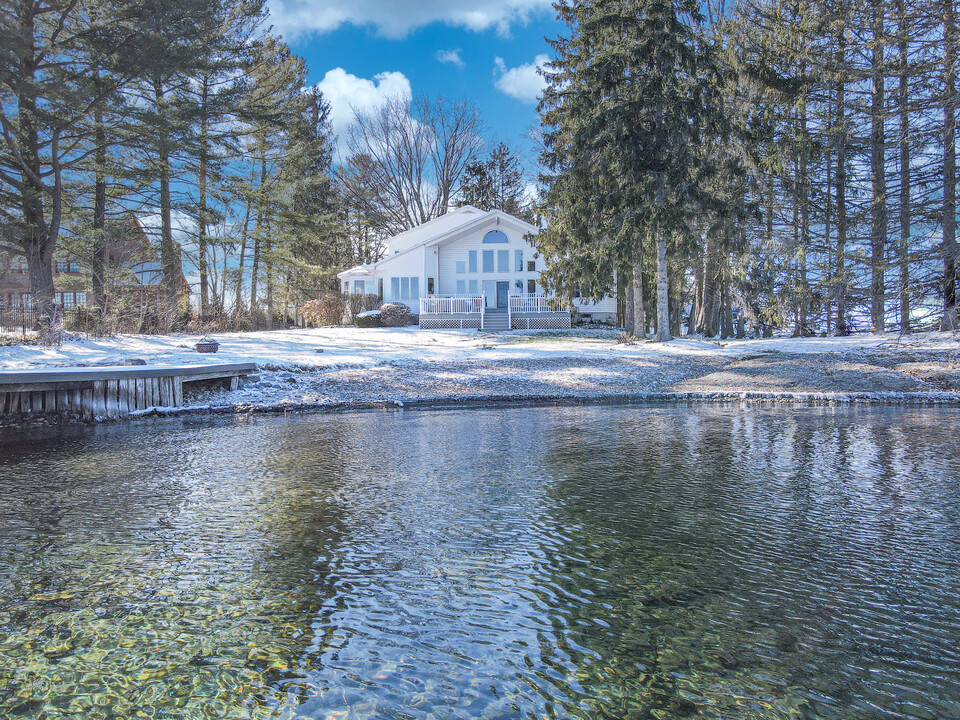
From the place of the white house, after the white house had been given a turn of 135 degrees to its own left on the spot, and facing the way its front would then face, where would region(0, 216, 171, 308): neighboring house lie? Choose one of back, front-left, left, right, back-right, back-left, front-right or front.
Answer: back

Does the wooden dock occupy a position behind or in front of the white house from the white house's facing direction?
in front

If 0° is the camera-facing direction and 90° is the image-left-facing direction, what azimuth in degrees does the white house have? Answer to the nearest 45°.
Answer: approximately 0°

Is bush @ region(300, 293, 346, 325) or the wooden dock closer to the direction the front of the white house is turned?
the wooden dock

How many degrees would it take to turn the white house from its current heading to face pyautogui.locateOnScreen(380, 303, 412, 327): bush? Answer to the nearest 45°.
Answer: approximately 90° to its right

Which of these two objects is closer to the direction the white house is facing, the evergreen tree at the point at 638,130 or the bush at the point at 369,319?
the evergreen tree

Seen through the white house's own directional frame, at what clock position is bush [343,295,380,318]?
The bush is roughly at 3 o'clock from the white house.

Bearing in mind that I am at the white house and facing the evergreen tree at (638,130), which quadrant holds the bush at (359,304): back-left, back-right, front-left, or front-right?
back-right

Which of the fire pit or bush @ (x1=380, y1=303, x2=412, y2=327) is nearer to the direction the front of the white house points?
the fire pit

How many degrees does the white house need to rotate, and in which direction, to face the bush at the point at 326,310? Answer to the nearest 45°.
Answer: approximately 90° to its right
